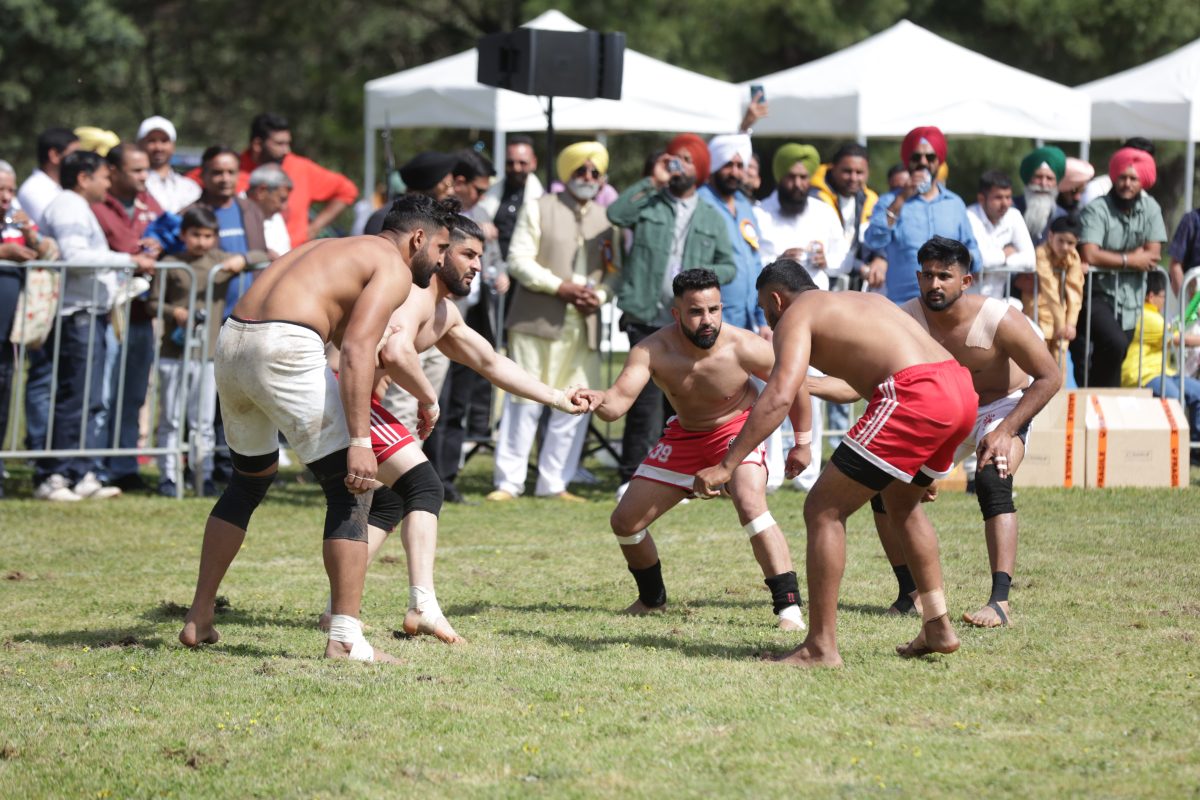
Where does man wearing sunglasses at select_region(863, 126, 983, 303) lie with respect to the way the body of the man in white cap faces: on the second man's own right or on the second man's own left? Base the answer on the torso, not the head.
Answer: on the second man's own left

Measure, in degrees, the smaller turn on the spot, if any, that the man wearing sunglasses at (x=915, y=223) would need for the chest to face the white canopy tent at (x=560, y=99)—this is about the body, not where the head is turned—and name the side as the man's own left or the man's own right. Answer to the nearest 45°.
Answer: approximately 135° to the man's own right

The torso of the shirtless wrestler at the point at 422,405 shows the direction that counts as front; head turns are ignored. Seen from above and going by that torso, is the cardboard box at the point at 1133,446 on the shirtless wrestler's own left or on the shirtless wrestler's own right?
on the shirtless wrestler's own left

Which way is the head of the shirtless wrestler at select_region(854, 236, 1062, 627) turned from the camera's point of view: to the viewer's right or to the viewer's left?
to the viewer's left

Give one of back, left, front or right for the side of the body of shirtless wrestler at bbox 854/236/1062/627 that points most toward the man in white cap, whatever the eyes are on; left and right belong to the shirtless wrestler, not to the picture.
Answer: right

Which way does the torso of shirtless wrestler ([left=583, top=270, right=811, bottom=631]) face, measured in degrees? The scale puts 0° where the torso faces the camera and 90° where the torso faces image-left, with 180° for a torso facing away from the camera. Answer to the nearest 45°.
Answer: approximately 0°

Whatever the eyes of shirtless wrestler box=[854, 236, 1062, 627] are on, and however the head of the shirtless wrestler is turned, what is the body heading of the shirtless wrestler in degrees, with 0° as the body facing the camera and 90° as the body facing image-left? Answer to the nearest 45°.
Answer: approximately 45°

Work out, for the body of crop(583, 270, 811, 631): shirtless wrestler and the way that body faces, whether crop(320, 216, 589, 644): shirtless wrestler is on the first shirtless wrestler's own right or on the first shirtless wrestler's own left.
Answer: on the first shirtless wrestler's own right
